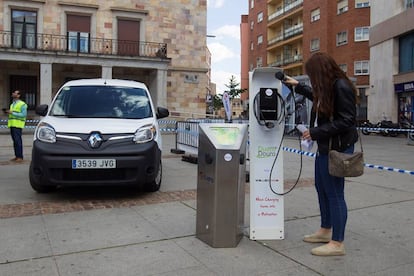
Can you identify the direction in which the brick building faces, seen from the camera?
facing the viewer and to the left of the viewer

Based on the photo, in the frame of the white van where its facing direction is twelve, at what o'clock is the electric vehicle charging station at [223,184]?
The electric vehicle charging station is roughly at 11 o'clock from the white van.

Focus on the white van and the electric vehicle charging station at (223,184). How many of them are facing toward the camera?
2

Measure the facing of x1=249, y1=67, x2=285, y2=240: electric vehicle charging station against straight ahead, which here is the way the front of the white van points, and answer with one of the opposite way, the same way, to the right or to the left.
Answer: the same way

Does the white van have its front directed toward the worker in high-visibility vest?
no

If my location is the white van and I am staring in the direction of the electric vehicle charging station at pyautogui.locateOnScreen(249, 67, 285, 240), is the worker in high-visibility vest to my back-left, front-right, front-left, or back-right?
back-right

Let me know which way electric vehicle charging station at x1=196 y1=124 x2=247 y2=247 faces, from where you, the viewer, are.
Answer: facing the viewer

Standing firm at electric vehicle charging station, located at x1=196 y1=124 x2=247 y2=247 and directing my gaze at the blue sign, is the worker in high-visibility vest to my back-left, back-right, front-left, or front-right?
front-left

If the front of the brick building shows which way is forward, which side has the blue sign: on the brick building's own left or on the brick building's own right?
on the brick building's own left

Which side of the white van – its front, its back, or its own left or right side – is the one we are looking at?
front

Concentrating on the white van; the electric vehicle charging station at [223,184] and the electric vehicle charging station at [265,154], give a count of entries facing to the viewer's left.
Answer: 0

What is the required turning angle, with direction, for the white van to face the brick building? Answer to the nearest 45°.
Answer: approximately 135° to its left

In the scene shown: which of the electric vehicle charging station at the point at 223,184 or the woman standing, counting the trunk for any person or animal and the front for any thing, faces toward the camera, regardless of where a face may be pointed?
the electric vehicle charging station

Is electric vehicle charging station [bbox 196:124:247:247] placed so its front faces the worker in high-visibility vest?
no

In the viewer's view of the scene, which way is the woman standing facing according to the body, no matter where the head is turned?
to the viewer's left

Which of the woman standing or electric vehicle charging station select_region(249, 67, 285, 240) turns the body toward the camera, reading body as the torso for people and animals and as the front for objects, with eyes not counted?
the electric vehicle charging station

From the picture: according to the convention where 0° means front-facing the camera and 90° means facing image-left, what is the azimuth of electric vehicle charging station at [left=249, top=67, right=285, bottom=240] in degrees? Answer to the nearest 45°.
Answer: approximately 0°

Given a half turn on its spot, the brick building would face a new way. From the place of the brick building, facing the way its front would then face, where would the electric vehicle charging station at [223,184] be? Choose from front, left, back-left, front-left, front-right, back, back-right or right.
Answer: back-right
